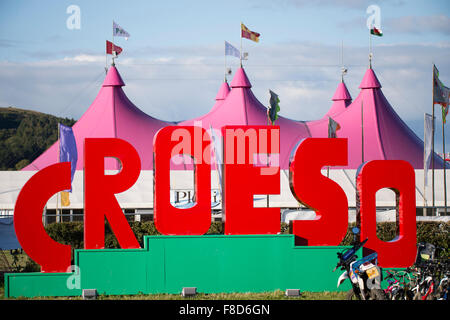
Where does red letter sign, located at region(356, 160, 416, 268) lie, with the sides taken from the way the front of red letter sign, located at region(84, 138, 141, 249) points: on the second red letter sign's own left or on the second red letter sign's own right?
on the second red letter sign's own left

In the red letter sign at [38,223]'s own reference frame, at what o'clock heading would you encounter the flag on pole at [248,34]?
The flag on pole is roughly at 7 o'clock from the red letter sign.

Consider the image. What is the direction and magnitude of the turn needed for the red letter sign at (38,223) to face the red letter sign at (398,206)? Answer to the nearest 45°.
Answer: approximately 90° to its left

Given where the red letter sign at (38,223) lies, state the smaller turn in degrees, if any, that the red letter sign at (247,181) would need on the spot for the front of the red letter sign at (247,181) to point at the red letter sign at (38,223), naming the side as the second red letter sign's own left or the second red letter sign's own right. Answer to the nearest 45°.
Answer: approximately 90° to the second red letter sign's own right

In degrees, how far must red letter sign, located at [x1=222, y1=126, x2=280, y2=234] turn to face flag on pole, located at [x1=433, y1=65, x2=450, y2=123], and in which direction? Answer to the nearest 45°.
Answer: approximately 135° to its left

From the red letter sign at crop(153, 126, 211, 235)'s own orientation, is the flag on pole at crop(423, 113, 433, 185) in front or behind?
behind

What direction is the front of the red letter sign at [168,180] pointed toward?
toward the camera

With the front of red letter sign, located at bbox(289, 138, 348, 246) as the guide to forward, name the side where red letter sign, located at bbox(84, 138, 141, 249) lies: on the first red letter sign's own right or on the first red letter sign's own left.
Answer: on the first red letter sign's own right

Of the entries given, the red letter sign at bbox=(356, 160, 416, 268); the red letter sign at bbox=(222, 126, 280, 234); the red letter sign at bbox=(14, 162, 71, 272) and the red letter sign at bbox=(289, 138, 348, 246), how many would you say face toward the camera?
4

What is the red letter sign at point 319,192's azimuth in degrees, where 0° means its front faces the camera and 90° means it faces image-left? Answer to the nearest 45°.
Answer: approximately 0°

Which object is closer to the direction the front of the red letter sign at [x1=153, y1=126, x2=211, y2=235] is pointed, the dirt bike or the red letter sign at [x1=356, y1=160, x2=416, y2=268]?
the dirt bike

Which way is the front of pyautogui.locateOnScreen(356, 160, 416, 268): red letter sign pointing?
toward the camera

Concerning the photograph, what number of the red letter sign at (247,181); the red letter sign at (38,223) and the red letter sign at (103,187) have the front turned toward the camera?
3

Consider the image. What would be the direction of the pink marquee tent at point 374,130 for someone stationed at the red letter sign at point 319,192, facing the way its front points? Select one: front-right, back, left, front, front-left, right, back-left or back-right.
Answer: back
